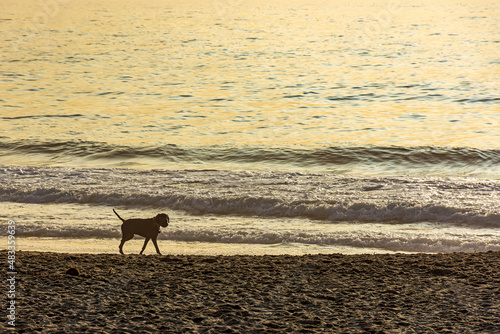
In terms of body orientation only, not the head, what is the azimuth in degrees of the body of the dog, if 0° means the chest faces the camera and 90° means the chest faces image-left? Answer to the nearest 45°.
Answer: approximately 270°
